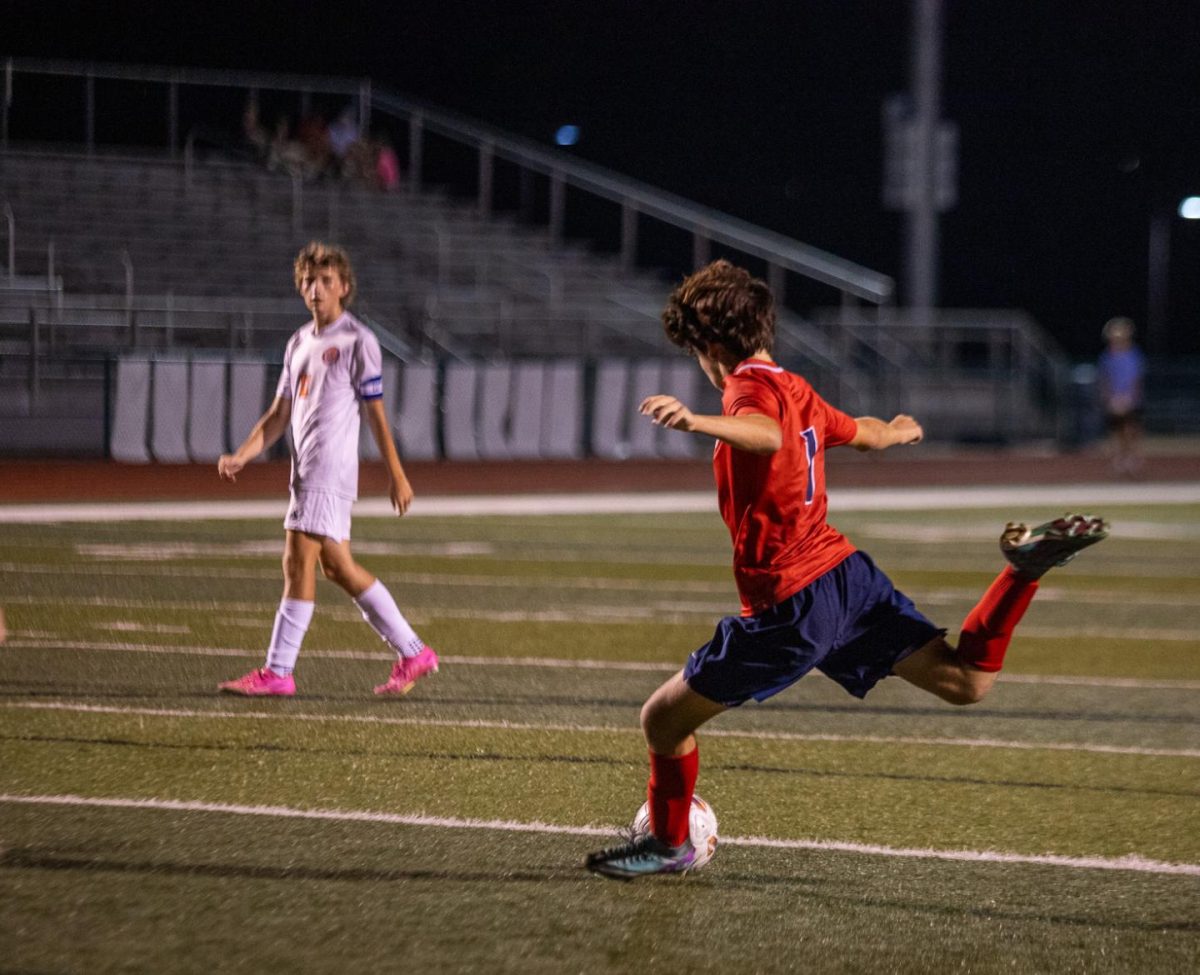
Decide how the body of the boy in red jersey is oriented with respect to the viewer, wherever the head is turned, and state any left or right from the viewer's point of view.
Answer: facing away from the viewer and to the left of the viewer

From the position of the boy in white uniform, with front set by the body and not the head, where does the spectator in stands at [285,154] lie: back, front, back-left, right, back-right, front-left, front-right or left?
back-right

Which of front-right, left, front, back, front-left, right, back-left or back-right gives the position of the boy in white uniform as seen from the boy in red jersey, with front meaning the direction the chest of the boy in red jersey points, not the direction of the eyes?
front

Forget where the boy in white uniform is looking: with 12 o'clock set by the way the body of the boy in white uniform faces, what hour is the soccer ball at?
The soccer ball is roughly at 10 o'clock from the boy in white uniform.

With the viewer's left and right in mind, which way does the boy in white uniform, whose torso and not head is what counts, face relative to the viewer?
facing the viewer and to the left of the viewer

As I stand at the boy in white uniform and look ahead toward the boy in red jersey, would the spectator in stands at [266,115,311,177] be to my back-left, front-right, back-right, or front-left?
back-left

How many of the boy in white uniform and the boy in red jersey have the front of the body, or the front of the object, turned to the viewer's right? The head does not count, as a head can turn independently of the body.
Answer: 0

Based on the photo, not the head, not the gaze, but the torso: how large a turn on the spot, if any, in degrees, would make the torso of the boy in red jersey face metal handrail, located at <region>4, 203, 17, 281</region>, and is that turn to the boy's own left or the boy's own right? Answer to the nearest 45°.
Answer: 0° — they already face it

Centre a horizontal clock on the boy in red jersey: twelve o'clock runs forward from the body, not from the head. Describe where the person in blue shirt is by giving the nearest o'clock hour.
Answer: The person in blue shirt is roughly at 2 o'clock from the boy in red jersey.

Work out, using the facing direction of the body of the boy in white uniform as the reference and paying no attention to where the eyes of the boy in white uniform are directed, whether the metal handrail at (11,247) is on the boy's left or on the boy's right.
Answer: on the boy's right

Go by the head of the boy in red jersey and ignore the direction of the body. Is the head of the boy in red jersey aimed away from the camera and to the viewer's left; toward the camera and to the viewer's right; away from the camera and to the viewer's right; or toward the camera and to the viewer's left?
away from the camera and to the viewer's left

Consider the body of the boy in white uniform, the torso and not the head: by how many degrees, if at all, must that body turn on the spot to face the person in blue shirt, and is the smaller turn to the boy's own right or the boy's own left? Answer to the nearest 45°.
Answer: approximately 180°

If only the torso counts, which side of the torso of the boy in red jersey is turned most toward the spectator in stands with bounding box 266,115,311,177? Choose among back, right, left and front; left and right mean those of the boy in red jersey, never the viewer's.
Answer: front
